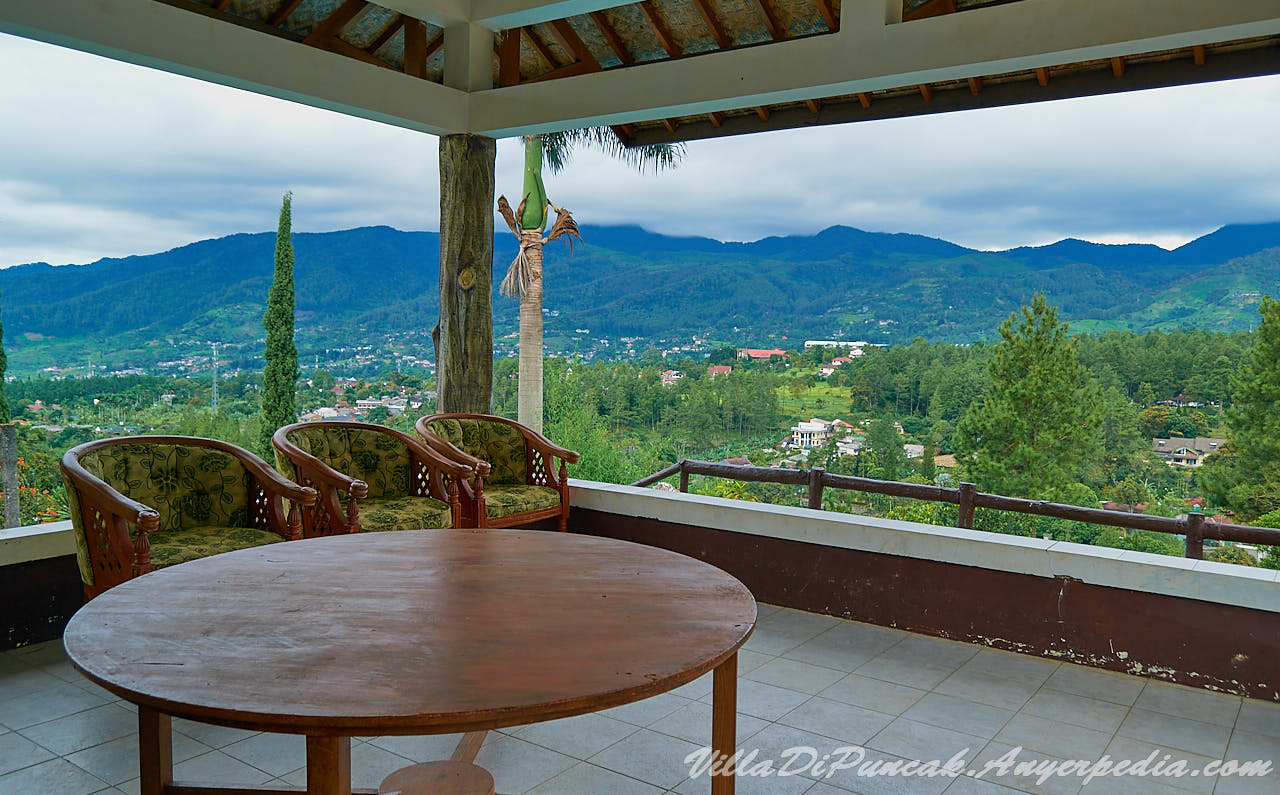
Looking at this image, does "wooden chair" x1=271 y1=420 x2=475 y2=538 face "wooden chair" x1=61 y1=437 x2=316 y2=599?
no

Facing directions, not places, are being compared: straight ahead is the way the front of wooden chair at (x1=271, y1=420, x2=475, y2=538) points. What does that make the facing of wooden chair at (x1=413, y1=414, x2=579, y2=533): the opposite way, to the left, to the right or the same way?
the same way

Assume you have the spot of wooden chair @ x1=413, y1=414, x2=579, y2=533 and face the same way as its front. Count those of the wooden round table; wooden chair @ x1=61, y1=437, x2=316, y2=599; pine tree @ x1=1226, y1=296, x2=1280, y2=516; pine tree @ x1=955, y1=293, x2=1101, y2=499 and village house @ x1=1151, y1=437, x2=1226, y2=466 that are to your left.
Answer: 3

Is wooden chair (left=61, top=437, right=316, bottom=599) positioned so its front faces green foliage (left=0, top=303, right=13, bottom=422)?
no

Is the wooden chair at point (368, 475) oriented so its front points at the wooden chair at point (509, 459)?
no

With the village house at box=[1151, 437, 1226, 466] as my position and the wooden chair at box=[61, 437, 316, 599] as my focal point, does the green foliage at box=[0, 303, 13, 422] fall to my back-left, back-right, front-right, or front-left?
front-right

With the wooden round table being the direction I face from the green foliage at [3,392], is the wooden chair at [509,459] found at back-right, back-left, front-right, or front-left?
front-left

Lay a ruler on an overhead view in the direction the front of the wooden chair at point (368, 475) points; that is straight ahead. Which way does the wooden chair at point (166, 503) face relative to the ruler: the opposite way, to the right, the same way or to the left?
the same way

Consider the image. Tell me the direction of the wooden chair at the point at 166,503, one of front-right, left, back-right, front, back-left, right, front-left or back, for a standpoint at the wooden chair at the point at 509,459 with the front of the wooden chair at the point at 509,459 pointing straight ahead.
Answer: right

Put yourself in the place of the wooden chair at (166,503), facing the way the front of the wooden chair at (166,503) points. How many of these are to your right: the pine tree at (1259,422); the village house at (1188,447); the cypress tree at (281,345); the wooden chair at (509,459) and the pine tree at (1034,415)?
0

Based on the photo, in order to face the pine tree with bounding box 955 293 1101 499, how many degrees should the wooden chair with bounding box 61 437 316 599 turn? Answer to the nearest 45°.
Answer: approximately 90° to its left

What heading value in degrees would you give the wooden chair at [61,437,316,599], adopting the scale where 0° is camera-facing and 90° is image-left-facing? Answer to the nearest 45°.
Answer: approximately 315°

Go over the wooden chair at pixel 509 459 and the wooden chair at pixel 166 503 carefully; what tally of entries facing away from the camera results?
0

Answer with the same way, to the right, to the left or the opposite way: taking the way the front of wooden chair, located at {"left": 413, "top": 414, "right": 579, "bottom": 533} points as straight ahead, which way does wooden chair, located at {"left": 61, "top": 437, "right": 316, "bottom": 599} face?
the same way

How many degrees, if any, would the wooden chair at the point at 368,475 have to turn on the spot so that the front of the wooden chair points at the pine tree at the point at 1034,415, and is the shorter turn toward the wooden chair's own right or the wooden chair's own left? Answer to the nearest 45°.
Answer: approximately 90° to the wooden chair's own left

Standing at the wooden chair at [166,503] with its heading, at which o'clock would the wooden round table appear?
The wooden round table is roughly at 1 o'clock from the wooden chair.

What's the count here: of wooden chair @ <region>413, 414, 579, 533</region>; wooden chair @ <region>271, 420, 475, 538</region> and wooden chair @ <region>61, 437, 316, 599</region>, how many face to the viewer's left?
0

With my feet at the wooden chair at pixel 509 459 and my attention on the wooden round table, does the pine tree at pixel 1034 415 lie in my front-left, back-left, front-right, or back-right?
back-left

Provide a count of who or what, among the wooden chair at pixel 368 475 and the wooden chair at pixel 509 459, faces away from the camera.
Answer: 0

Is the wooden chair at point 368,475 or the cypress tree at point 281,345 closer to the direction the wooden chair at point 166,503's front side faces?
the wooden chair
